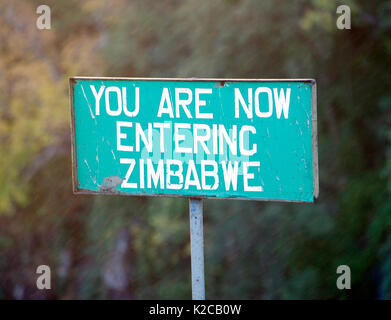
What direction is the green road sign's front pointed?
toward the camera
